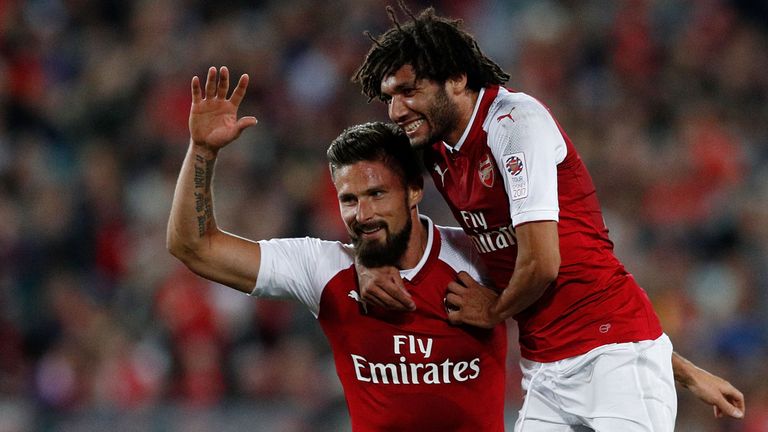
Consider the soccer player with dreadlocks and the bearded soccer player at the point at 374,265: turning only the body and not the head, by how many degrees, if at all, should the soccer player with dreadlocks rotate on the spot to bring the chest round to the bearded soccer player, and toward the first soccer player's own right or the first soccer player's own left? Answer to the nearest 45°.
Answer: approximately 45° to the first soccer player's own right

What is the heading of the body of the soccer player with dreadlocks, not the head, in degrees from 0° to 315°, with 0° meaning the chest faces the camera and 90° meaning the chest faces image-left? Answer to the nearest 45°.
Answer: approximately 45°

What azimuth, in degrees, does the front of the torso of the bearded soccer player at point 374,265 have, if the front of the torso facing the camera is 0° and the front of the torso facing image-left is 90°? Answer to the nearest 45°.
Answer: approximately 0°
